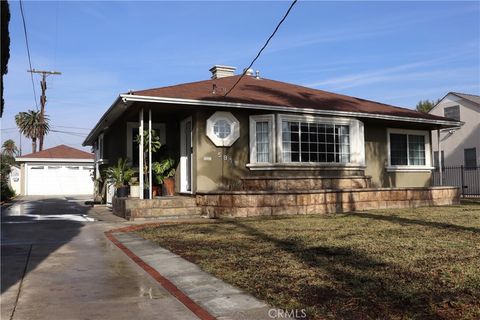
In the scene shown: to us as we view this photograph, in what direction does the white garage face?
facing the viewer

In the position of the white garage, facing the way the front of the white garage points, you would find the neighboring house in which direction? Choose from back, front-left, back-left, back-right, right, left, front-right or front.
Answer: front-left

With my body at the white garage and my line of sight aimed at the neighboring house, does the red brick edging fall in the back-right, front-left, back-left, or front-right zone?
front-right

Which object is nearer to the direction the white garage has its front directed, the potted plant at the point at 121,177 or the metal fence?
the potted plant

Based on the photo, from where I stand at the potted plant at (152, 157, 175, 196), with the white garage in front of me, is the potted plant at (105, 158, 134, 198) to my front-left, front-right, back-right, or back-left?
front-left

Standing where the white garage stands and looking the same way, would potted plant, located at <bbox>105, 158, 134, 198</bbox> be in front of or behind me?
in front

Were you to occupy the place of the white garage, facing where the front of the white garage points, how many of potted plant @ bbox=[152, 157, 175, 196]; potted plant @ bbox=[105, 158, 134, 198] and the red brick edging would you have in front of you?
3

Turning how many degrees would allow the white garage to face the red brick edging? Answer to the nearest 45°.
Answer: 0° — it already faces it

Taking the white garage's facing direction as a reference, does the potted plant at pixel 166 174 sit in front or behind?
in front

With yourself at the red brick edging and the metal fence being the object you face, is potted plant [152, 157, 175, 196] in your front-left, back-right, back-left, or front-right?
front-left
